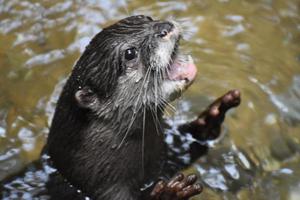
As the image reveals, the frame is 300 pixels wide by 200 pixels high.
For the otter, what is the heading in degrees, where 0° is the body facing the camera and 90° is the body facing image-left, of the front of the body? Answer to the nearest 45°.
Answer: approximately 270°
